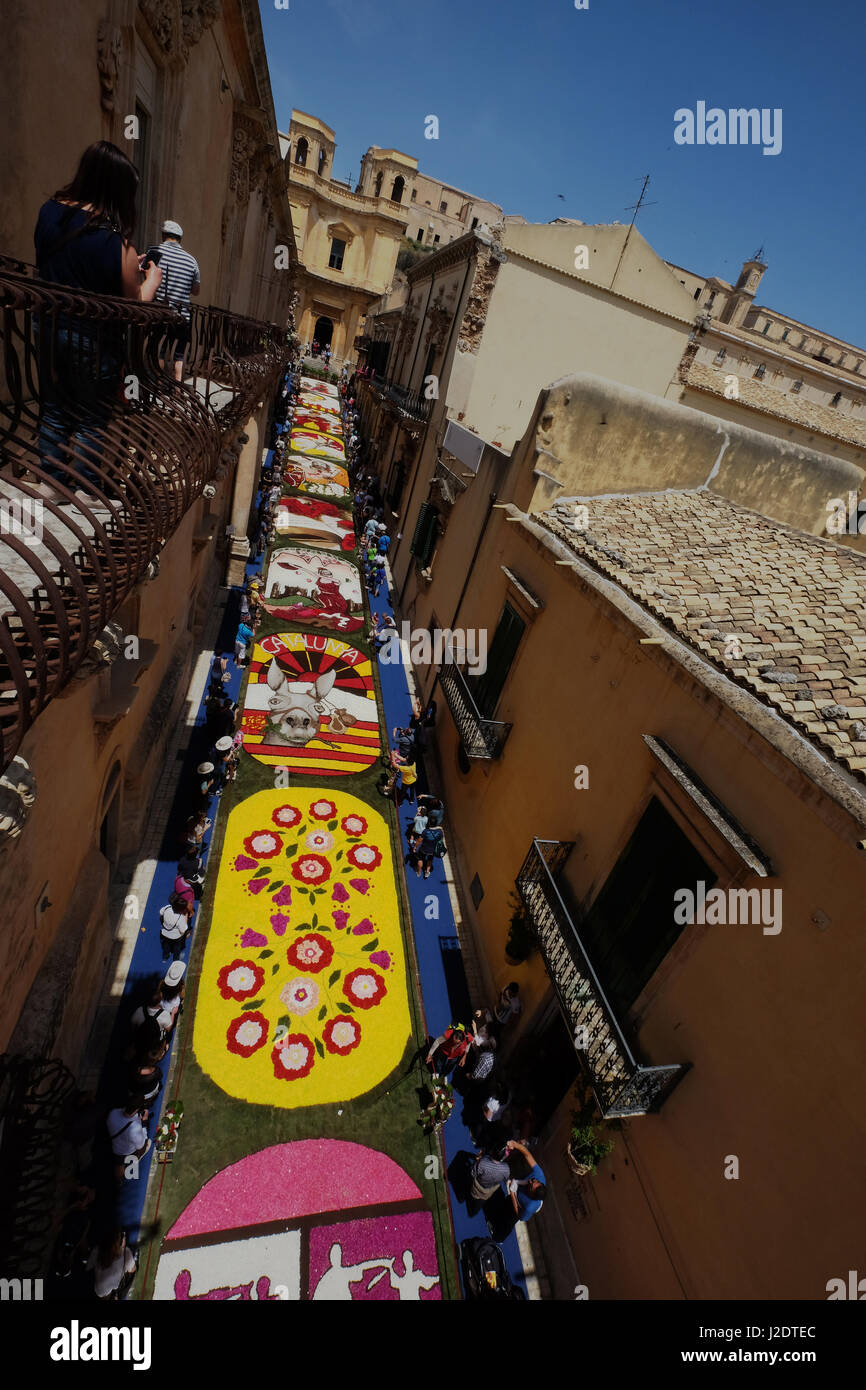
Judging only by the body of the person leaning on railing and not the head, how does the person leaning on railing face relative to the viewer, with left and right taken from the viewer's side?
facing away from the viewer and to the right of the viewer

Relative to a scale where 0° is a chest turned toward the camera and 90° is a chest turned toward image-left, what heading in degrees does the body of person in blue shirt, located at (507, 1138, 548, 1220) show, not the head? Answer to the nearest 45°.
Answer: approximately 90°

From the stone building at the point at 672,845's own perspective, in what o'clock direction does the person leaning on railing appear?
The person leaning on railing is roughly at 12 o'clock from the stone building.

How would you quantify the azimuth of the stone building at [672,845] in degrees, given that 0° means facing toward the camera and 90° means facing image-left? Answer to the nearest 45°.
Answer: approximately 45°

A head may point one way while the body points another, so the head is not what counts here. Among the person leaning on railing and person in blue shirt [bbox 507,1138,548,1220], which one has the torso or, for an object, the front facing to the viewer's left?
the person in blue shirt

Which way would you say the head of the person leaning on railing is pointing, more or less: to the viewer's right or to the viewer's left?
to the viewer's right

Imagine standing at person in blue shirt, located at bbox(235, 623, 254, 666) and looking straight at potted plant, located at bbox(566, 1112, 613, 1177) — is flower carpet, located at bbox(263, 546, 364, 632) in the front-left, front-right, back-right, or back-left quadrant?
back-left

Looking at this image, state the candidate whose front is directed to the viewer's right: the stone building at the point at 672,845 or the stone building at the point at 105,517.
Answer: the stone building at the point at 105,517

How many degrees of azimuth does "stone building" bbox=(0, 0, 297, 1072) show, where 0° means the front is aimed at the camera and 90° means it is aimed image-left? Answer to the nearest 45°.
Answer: approximately 270°

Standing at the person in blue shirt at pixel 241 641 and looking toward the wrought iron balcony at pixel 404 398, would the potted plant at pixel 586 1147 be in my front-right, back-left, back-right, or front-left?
back-right

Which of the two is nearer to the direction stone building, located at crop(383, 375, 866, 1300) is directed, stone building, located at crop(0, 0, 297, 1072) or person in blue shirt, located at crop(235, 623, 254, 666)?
the stone building

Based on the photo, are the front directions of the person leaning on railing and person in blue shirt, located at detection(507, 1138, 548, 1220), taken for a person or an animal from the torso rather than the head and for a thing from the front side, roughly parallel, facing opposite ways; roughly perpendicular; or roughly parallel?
roughly perpendicular
